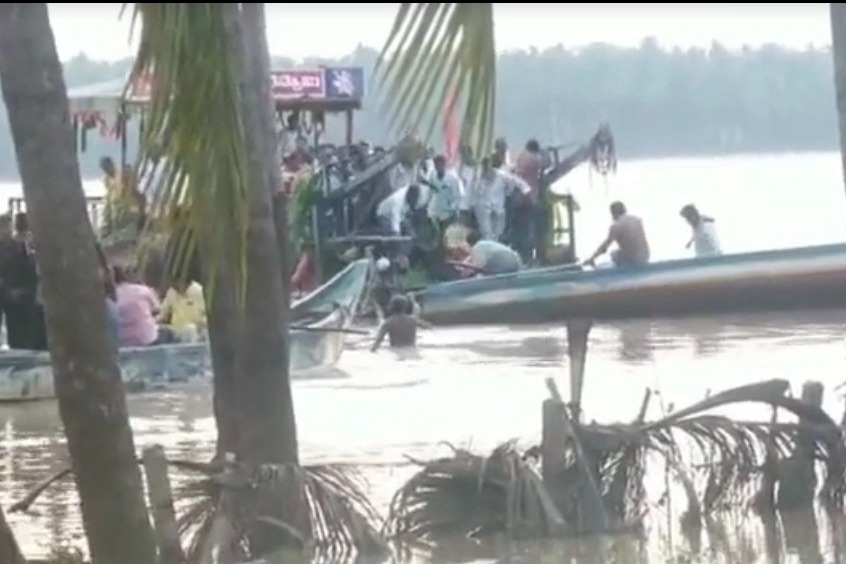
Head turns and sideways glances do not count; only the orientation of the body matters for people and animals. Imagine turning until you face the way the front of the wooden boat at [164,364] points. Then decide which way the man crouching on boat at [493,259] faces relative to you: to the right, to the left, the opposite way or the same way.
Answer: the opposite way

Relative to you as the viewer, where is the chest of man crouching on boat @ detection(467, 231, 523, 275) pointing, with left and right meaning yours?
facing to the left of the viewer

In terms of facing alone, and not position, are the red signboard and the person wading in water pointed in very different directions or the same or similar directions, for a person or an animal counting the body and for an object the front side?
very different directions

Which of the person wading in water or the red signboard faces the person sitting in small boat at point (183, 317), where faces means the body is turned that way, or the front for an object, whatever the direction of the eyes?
the red signboard

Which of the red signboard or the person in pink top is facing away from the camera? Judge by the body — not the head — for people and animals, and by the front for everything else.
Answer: the person in pink top

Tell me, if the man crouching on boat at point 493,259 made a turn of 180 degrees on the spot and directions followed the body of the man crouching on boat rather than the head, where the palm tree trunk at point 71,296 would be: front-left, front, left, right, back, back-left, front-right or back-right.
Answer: right

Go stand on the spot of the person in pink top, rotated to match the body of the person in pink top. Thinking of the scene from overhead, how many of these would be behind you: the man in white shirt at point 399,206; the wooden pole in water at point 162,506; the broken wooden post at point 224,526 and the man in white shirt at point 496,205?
2

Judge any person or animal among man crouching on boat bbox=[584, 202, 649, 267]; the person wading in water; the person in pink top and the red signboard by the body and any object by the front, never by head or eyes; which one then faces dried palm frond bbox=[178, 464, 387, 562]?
the red signboard

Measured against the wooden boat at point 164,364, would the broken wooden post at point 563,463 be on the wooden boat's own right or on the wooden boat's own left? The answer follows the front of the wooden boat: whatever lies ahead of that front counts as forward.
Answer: on the wooden boat's own right

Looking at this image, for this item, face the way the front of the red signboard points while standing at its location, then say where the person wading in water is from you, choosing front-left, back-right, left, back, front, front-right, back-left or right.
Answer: front

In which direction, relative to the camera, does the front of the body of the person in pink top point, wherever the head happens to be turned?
away from the camera

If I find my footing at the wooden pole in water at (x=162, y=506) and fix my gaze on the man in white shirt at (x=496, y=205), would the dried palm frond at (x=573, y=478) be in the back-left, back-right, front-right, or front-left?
front-right

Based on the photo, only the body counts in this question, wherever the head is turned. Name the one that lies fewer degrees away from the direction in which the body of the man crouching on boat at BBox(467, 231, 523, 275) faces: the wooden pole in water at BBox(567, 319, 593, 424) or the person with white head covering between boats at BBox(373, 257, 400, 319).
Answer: the person with white head covering between boats

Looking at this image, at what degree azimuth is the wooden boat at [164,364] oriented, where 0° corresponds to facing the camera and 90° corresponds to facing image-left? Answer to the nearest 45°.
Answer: approximately 270°

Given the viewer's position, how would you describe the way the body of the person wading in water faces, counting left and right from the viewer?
facing away from the viewer

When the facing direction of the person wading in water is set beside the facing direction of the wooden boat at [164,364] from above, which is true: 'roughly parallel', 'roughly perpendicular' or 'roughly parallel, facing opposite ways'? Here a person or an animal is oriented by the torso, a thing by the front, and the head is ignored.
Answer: roughly perpendicular

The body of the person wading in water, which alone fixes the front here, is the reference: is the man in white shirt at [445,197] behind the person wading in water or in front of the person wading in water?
in front

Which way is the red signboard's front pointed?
toward the camera

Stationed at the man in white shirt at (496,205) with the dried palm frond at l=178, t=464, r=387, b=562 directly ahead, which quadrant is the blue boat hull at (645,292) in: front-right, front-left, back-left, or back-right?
front-left
